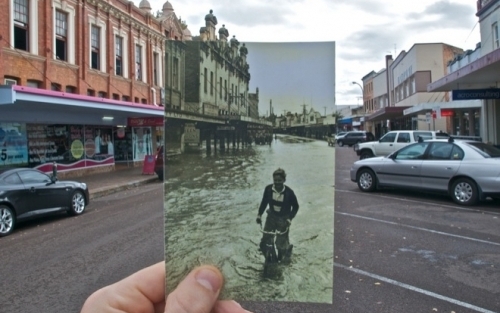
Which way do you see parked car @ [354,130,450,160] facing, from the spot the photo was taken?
facing to the left of the viewer

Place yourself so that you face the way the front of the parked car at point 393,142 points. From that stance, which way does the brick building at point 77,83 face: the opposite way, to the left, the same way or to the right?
the opposite way

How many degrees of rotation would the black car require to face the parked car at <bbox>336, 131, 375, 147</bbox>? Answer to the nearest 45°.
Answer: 0° — it already faces it

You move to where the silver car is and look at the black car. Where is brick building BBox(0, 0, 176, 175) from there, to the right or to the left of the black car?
right

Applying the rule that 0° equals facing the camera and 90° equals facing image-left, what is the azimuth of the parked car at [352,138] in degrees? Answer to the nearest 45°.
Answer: approximately 90°

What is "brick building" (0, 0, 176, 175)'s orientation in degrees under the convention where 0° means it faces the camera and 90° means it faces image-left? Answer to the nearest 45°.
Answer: approximately 315°

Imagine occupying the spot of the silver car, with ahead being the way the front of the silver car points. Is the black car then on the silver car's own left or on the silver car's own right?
on the silver car's own left

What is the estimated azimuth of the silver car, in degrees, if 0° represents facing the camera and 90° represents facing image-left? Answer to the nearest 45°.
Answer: approximately 135°

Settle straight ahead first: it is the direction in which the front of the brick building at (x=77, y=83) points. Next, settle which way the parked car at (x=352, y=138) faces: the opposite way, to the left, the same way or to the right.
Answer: the opposite way

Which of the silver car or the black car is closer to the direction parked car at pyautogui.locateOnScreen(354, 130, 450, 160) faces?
the black car
